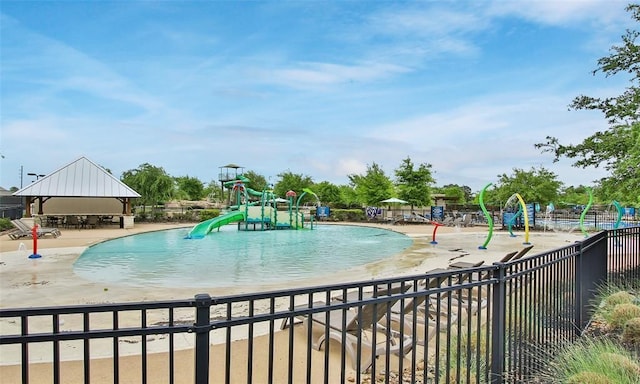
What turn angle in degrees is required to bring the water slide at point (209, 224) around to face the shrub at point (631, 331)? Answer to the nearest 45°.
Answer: approximately 45° to its left

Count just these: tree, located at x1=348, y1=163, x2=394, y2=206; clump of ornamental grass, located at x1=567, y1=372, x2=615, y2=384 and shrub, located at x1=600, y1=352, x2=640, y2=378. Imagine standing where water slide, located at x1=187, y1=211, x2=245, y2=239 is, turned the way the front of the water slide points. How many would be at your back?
1

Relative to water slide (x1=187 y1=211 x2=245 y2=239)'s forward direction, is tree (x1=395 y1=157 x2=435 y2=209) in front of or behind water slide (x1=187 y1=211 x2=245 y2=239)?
behind

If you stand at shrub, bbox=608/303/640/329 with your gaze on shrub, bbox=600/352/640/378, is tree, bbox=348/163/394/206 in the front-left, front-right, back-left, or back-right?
back-right

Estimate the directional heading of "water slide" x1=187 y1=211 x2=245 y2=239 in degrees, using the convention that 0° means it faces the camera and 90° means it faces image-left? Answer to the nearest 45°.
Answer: approximately 45°

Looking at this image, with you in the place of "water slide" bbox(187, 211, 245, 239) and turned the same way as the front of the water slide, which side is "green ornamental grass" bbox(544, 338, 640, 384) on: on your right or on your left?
on your left

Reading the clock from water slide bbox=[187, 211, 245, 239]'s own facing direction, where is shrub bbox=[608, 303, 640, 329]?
The shrub is roughly at 10 o'clock from the water slide.

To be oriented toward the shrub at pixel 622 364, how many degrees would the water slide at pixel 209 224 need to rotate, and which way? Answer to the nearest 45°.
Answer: approximately 45° to its left

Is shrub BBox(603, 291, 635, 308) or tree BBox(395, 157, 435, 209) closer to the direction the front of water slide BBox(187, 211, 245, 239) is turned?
the shrub
